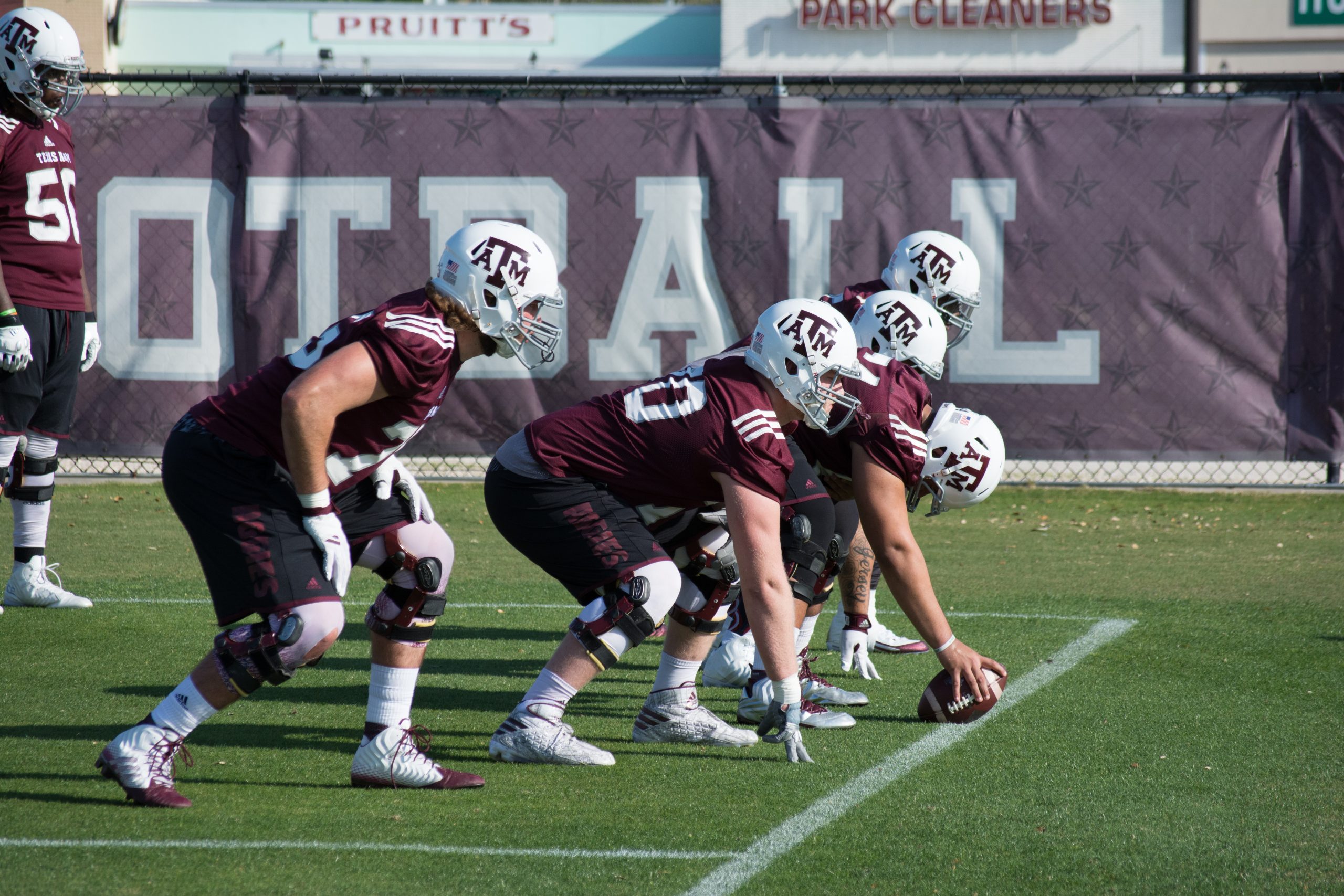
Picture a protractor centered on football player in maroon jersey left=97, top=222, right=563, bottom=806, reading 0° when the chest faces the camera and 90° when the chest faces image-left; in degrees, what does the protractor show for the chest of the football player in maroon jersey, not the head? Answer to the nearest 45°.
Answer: approximately 270°

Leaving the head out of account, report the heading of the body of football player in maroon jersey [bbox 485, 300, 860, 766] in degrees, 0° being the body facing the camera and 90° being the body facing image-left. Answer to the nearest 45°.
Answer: approximately 270°

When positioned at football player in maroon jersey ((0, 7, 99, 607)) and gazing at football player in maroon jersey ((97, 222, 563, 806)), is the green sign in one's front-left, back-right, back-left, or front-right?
back-left

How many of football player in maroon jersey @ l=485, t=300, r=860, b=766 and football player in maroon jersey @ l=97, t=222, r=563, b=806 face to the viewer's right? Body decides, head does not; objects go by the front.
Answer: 2

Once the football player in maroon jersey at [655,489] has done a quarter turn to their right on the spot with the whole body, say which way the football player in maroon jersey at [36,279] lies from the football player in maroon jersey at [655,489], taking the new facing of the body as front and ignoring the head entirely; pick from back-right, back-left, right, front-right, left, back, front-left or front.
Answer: back-right

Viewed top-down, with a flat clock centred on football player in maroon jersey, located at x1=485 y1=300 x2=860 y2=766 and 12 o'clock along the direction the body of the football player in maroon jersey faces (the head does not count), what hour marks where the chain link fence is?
The chain link fence is roughly at 9 o'clock from the football player in maroon jersey.
